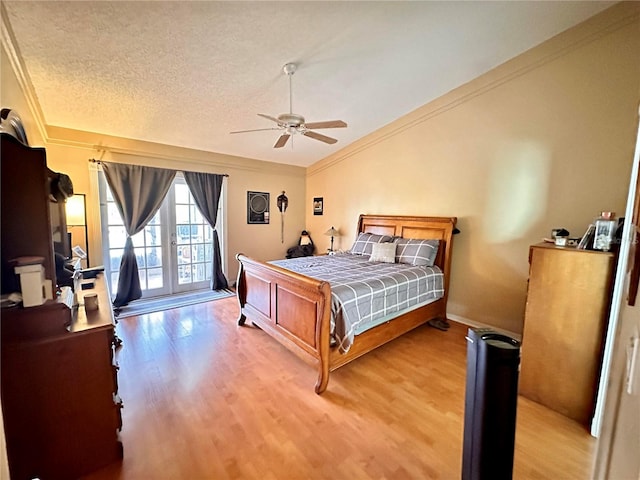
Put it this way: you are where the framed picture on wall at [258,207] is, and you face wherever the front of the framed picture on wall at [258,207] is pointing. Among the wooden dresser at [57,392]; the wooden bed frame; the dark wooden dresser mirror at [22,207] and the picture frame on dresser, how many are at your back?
0

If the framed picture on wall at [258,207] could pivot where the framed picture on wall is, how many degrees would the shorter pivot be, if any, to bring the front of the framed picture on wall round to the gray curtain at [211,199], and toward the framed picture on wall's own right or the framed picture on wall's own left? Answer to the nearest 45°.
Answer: approximately 45° to the framed picture on wall's own right

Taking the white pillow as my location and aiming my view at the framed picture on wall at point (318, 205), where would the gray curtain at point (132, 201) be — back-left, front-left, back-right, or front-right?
front-left

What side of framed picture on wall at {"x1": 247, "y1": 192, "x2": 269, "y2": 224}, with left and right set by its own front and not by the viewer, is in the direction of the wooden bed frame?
front

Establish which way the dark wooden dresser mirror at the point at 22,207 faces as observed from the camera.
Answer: facing to the right of the viewer

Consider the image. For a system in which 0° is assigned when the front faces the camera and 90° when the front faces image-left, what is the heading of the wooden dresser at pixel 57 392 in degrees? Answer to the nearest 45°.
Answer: approximately 270°

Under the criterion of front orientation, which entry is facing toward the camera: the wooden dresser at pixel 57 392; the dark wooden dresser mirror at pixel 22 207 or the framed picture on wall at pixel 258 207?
the framed picture on wall

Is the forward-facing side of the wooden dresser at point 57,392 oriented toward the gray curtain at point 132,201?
no

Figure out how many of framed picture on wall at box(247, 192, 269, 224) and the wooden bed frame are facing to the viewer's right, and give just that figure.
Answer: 0

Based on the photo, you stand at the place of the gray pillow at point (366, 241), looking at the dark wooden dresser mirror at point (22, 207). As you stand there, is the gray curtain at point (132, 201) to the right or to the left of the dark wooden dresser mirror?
right

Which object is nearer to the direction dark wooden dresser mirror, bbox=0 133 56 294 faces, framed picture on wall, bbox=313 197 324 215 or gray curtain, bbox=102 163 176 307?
the framed picture on wall

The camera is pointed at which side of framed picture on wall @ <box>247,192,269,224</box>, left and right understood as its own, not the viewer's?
front
